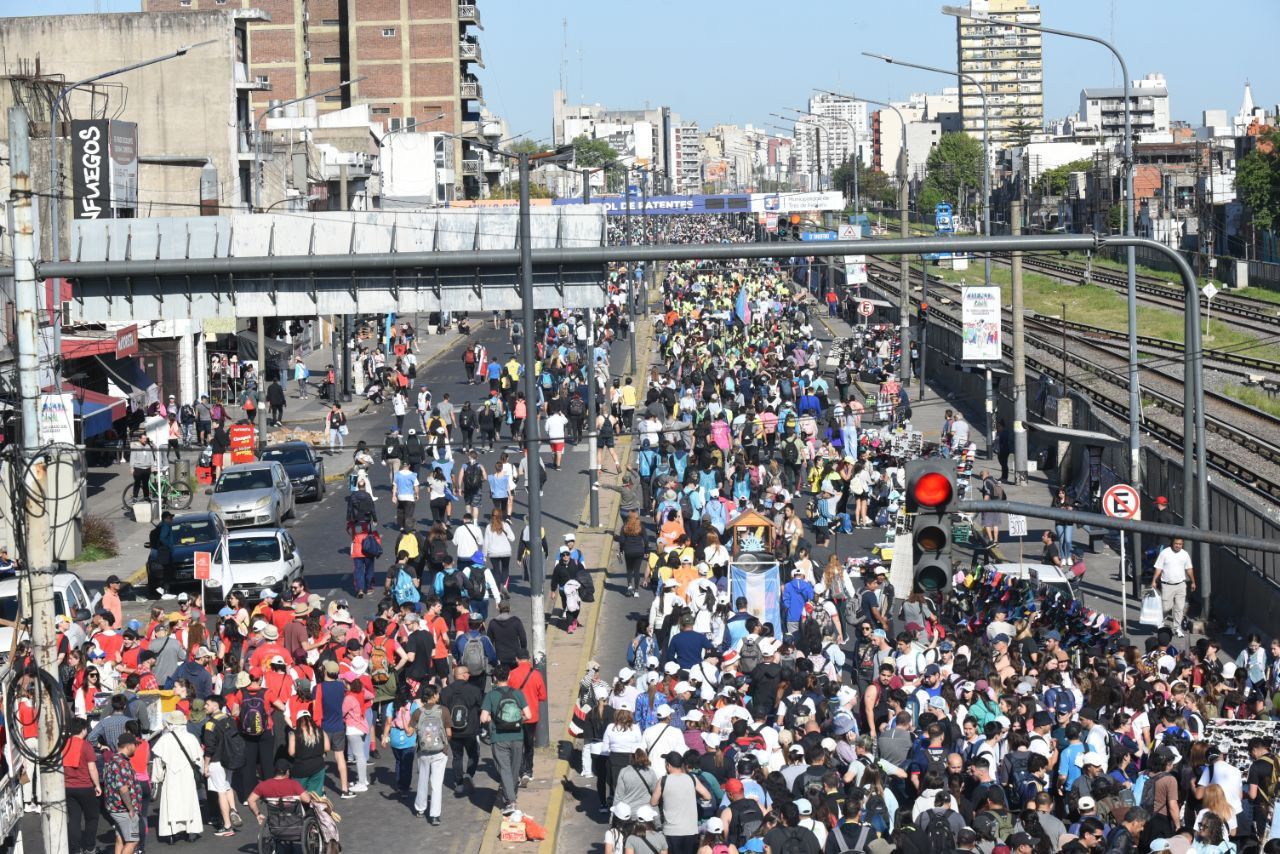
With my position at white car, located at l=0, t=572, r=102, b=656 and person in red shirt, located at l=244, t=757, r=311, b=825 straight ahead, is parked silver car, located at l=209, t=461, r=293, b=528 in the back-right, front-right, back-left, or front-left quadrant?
back-left

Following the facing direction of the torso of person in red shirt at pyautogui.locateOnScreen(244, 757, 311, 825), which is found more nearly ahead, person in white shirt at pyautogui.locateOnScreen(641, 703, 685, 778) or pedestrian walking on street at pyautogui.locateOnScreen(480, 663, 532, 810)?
the pedestrian walking on street

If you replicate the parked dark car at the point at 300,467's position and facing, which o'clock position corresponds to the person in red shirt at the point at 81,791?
The person in red shirt is roughly at 12 o'clock from the parked dark car.

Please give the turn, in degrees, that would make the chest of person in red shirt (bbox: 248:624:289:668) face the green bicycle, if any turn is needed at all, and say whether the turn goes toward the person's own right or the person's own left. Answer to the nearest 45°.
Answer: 0° — they already face it

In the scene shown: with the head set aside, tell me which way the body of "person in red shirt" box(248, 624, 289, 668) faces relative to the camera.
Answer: away from the camera

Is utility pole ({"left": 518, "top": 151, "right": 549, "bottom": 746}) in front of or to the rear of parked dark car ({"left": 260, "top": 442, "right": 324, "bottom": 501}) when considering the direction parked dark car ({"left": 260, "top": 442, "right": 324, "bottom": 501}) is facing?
in front

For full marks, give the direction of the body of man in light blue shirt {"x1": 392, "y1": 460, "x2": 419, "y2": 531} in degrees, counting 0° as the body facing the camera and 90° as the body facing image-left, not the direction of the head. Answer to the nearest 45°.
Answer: approximately 180°

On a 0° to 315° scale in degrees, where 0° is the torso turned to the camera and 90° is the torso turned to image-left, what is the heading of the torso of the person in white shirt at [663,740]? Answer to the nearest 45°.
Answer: approximately 180°

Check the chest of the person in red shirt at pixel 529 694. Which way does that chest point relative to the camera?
away from the camera

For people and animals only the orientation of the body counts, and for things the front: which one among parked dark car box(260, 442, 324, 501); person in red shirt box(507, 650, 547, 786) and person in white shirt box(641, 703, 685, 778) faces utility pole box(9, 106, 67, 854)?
the parked dark car
